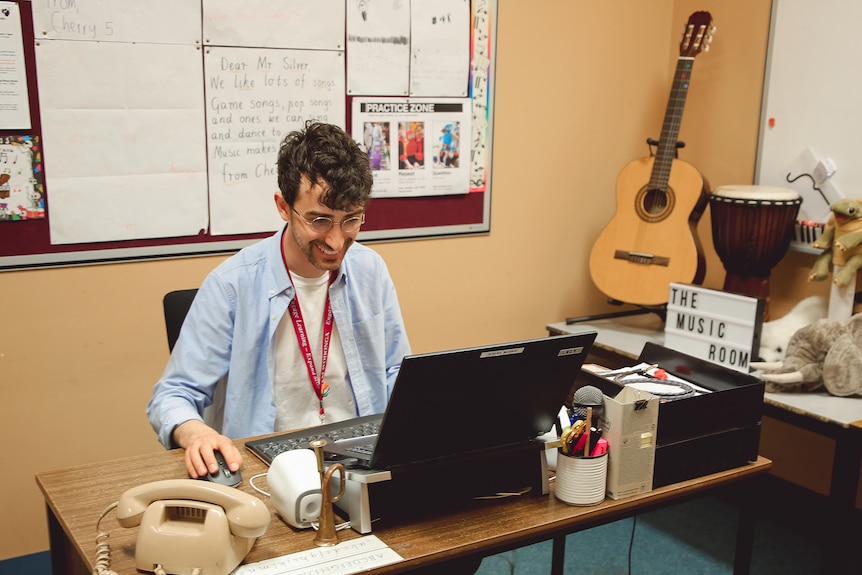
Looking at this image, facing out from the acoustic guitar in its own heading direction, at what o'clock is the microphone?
The microphone is roughly at 12 o'clock from the acoustic guitar.

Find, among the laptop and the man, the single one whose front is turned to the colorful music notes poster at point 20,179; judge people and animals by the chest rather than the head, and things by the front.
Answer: the laptop

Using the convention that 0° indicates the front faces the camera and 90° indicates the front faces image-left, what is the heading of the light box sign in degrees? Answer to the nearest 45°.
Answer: approximately 45°

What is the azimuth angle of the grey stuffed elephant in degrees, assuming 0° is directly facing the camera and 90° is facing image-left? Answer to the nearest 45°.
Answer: approximately 90°

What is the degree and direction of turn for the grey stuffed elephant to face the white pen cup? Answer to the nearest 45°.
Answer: approximately 90° to its left

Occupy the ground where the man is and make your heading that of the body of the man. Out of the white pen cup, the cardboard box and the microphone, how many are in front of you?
3

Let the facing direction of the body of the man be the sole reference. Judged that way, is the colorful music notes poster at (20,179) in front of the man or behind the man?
behind

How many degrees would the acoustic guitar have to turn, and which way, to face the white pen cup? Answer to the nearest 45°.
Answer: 0° — it already faces it

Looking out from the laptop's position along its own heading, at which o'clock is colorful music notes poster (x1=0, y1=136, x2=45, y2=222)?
The colorful music notes poster is roughly at 12 o'clock from the laptop.
